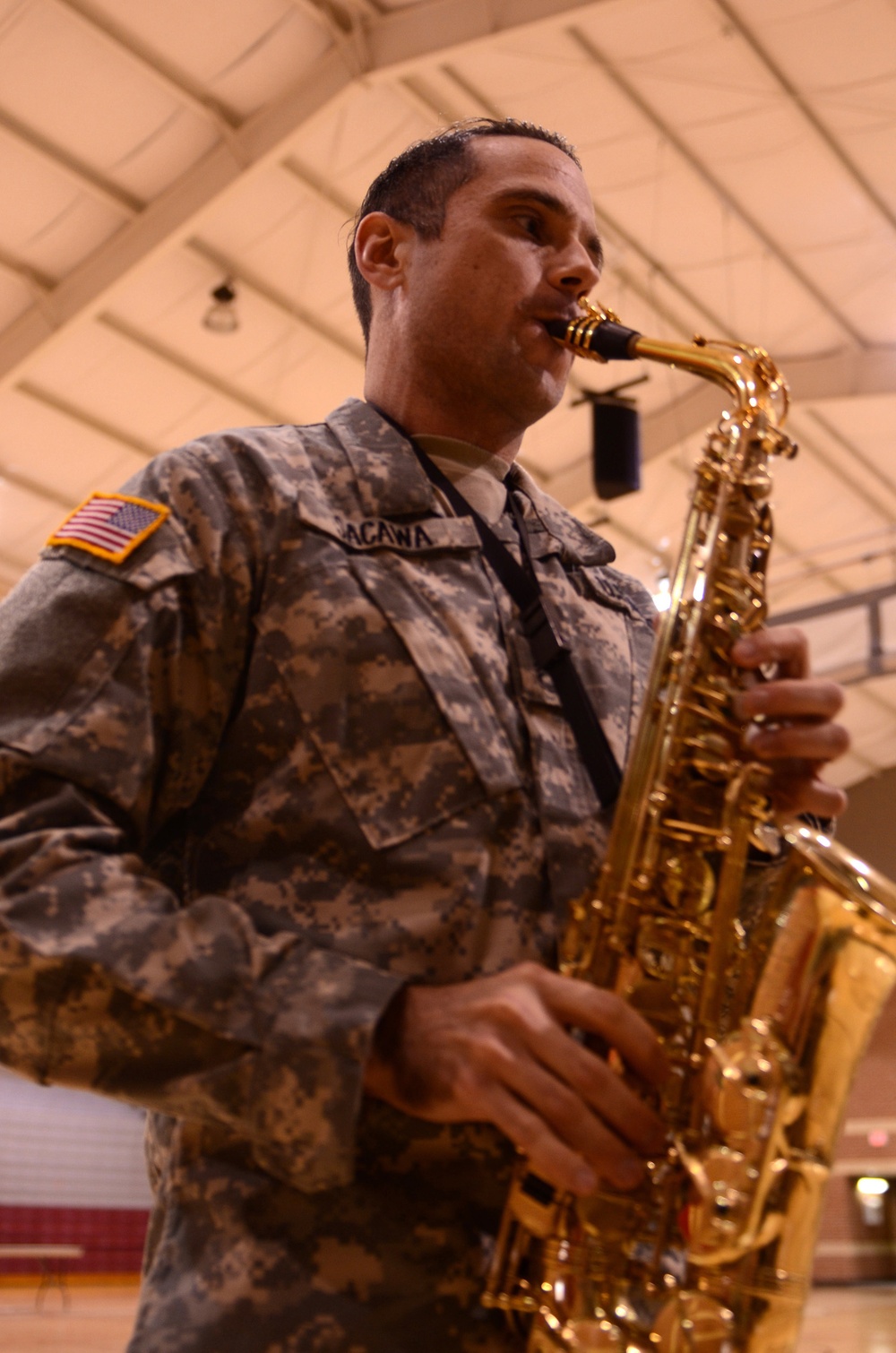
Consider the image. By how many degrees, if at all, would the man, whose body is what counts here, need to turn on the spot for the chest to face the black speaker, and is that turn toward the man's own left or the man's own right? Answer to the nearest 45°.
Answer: approximately 135° to the man's own left

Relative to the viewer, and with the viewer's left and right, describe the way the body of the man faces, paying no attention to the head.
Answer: facing the viewer and to the right of the viewer

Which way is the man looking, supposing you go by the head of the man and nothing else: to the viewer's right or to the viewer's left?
to the viewer's right

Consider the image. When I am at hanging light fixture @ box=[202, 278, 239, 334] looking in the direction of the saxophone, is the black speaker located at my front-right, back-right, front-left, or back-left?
front-left

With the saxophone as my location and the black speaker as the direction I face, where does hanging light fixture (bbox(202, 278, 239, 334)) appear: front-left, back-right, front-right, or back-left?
front-left

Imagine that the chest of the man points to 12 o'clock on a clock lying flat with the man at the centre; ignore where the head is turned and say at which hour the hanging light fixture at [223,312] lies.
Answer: The hanging light fixture is roughly at 7 o'clock from the man.
